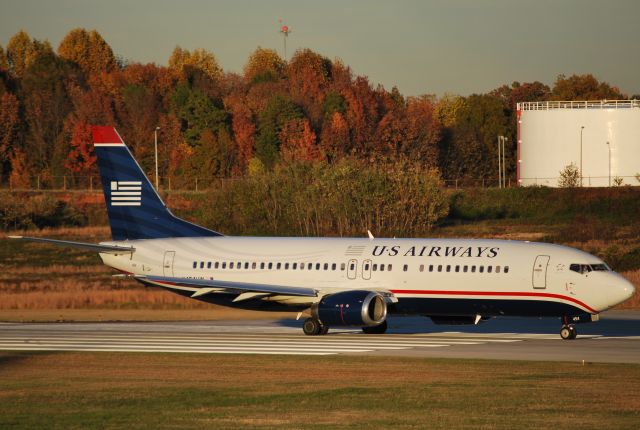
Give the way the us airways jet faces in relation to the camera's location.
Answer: facing the viewer and to the right of the viewer
